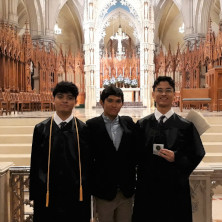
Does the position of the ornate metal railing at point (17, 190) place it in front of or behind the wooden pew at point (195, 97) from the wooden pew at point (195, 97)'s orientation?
in front

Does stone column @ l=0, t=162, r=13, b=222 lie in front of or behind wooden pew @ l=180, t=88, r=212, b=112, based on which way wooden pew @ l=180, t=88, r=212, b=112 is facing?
in front
